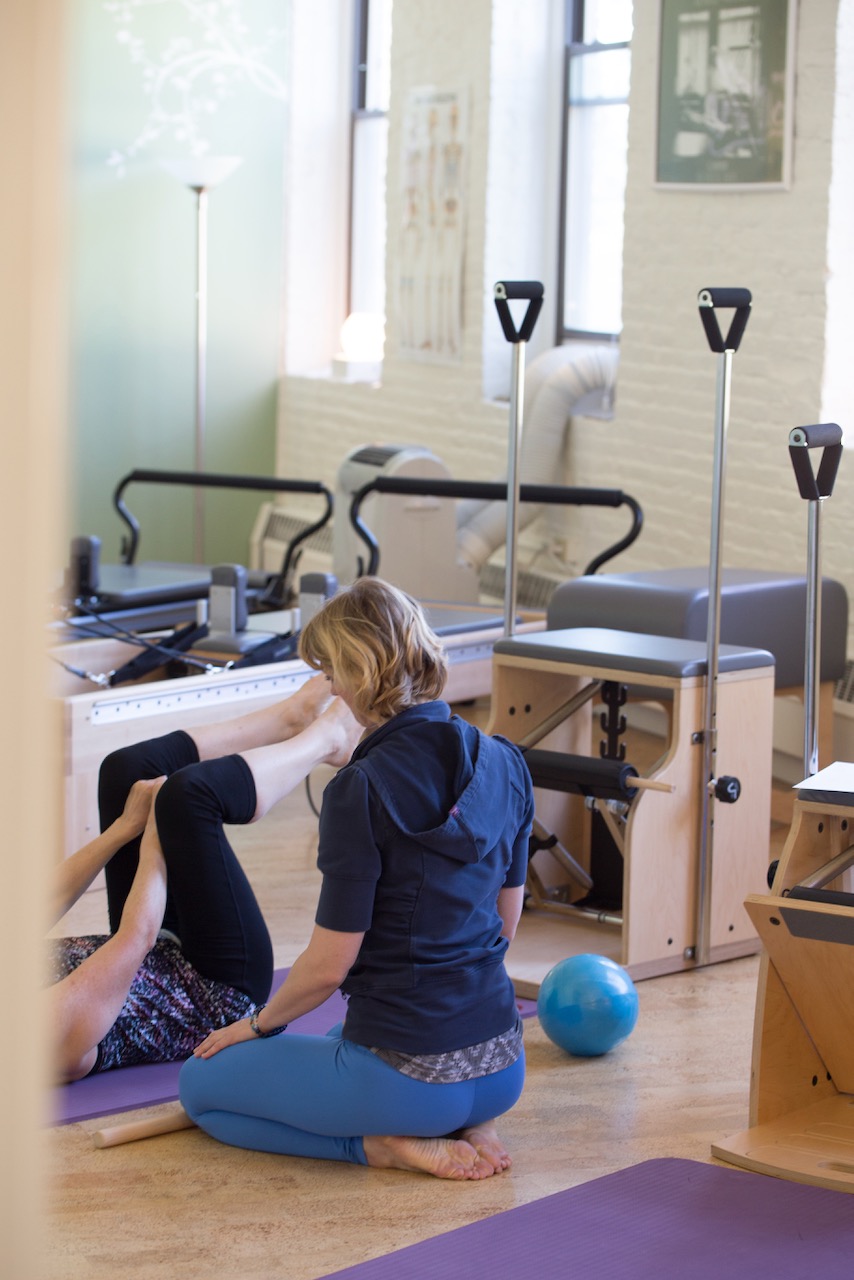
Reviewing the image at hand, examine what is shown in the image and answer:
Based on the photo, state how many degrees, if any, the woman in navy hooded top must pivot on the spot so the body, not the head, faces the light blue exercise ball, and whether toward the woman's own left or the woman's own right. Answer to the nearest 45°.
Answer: approximately 90° to the woman's own right

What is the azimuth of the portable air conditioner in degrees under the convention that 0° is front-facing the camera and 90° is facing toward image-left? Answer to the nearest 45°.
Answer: approximately 45°

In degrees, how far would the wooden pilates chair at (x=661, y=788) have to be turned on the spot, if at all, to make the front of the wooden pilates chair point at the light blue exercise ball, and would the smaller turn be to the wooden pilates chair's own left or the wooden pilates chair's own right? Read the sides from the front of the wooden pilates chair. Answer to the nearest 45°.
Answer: approximately 45° to the wooden pilates chair's own left

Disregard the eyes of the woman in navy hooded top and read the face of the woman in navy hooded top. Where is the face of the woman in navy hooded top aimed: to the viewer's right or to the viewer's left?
to the viewer's left

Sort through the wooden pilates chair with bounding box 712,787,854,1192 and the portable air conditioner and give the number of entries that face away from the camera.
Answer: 0

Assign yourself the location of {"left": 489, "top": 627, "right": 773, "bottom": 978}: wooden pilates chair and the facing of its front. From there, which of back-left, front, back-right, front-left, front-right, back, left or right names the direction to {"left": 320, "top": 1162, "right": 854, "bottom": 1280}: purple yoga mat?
front-left

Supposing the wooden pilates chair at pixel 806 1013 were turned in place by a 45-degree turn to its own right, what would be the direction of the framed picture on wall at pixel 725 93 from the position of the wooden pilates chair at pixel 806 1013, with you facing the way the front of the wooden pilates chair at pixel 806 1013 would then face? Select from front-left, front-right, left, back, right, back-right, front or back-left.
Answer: right

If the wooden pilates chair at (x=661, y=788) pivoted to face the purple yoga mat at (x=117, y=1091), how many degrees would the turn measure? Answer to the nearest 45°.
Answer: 0° — it already faces it

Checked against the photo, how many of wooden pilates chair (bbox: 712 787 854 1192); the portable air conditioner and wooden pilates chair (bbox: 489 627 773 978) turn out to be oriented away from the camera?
0

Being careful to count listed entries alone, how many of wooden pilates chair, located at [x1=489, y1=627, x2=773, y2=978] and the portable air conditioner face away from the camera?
0

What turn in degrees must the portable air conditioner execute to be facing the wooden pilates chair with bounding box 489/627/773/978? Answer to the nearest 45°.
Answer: approximately 45° to its left

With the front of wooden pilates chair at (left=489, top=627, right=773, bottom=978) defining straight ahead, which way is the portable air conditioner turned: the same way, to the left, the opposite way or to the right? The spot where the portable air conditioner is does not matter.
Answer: the same way

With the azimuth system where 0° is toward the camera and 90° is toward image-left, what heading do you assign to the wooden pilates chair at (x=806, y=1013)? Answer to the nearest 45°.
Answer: approximately 45°

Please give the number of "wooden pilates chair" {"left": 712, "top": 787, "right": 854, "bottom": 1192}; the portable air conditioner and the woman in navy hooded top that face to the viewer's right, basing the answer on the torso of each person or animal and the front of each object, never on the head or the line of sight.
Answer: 0
